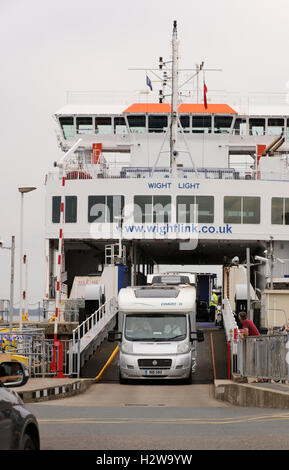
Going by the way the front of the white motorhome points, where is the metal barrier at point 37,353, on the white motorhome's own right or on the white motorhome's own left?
on the white motorhome's own right

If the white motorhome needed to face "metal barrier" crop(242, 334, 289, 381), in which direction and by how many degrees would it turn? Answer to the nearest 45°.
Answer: approximately 45° to its left

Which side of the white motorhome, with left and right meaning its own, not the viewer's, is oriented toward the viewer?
front

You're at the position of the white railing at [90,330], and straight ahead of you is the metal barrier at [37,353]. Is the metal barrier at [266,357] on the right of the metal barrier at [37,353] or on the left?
left

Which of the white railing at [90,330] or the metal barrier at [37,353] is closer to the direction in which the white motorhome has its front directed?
the metal barrier
